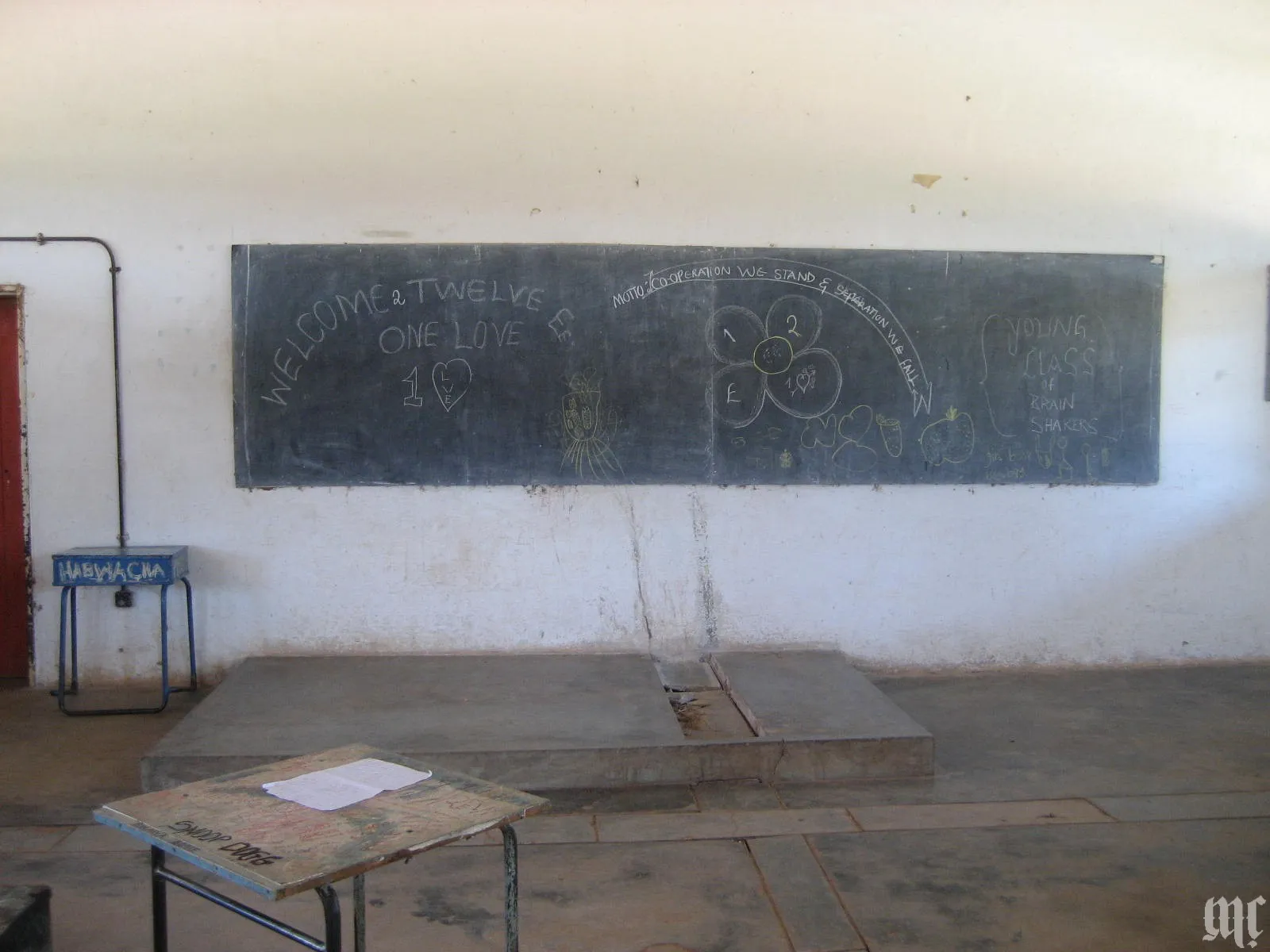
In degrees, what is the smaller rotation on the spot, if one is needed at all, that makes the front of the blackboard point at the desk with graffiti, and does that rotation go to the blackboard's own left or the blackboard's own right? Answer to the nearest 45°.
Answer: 0° — it already faces it

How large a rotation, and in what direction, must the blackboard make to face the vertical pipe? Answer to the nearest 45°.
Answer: approximately 90° to its right

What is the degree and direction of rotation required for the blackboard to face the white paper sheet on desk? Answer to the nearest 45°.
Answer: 0° — it already faces it

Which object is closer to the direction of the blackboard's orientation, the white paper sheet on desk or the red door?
the white paper sheet on desk

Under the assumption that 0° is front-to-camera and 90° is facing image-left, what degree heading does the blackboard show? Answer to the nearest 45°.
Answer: approximately 0°

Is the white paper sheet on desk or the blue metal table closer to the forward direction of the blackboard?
the white paper sheet on desk

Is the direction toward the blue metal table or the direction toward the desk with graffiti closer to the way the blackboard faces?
the desk with graffiti

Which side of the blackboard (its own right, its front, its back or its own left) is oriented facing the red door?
right
